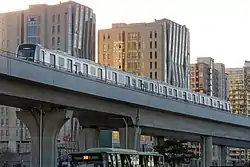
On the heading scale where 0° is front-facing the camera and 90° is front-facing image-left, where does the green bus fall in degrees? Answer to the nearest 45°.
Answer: approximately 45°
